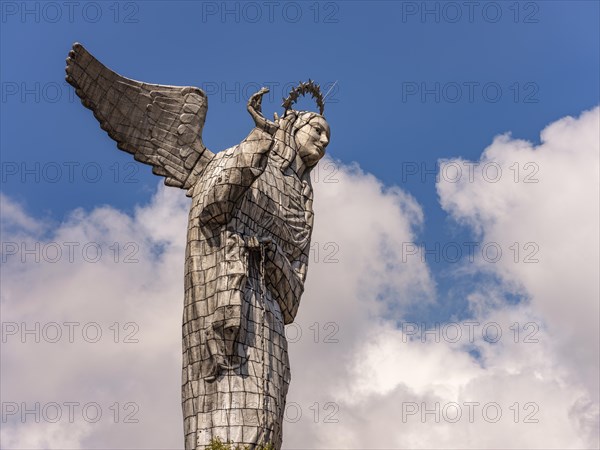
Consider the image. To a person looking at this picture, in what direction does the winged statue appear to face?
facing the viewer and to the right of the viewer
